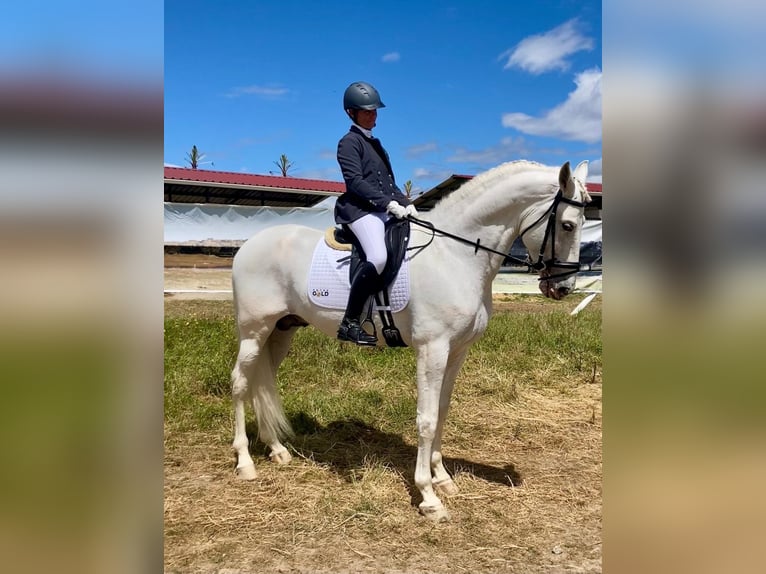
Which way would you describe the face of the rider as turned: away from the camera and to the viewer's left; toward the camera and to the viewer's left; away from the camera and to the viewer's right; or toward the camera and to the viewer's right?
toward the camera and to the viewer's right

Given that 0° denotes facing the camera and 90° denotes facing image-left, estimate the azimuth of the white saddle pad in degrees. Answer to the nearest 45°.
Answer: approximately 270°
